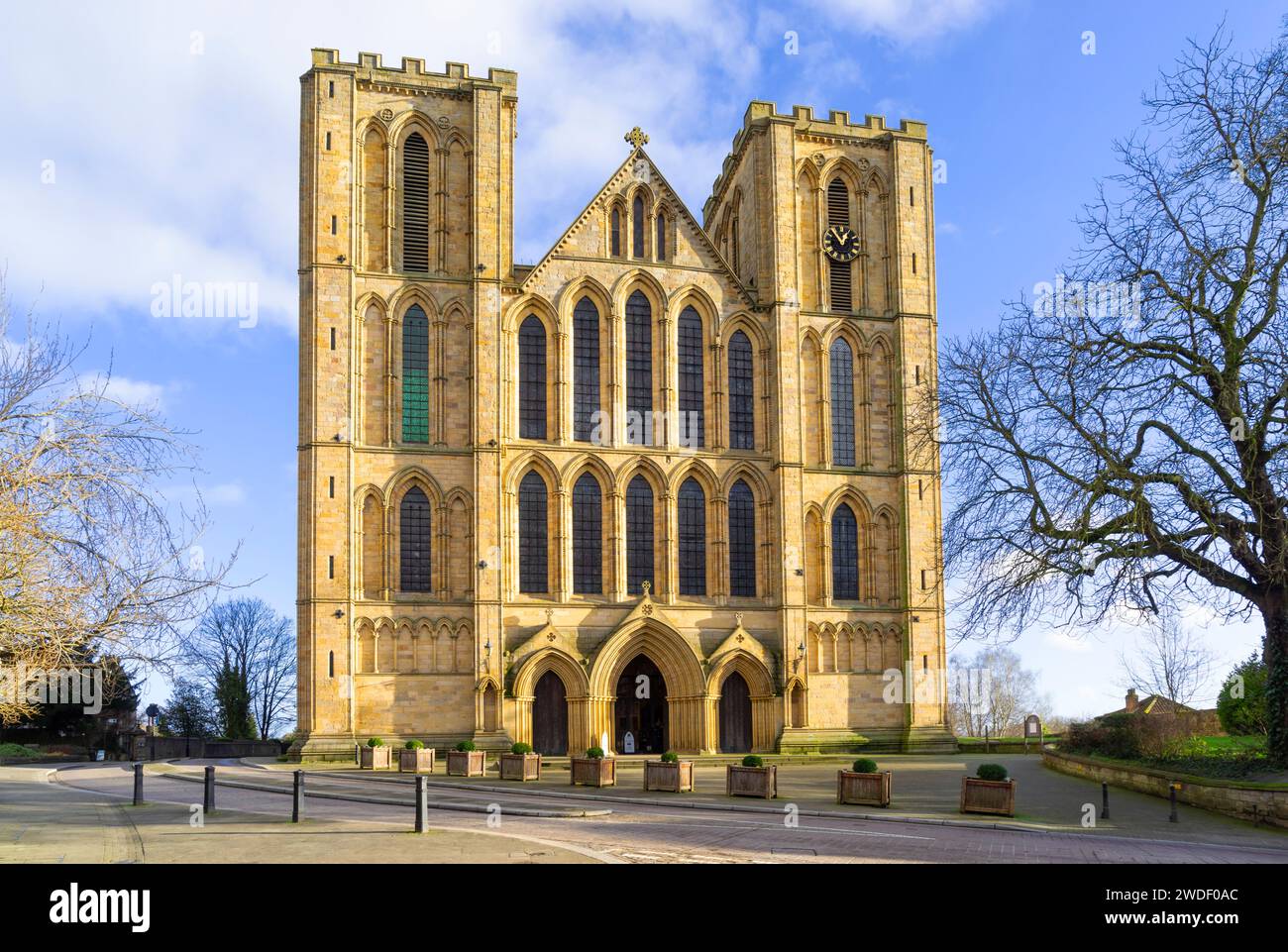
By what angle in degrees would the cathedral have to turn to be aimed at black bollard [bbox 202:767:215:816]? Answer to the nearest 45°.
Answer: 0° — it already faces it

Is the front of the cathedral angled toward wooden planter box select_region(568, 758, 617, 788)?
yes

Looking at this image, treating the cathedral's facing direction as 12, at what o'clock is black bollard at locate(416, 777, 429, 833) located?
The black bollard is roughly at 12 o'clock from the cathedral.

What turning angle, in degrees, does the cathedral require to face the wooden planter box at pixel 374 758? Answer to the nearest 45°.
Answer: approximately 45° to its right

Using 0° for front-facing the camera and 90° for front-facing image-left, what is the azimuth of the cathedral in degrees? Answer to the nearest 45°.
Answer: approximately 0°
